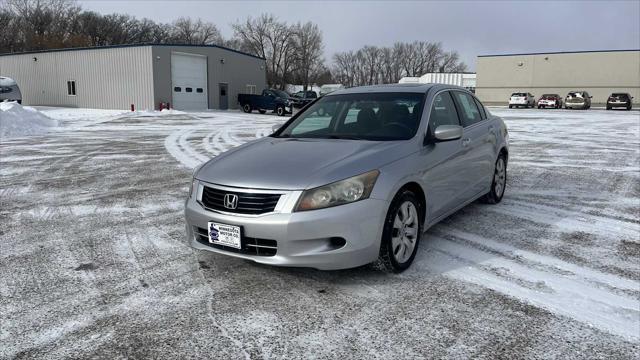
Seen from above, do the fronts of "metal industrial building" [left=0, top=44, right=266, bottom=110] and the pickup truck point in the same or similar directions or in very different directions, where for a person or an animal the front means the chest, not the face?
same or similar directions

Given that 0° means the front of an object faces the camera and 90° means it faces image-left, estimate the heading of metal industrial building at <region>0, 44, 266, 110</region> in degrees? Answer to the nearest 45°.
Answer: approximately 315°

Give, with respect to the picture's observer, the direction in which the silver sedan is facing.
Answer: facing the viewer and to the left of the viewer

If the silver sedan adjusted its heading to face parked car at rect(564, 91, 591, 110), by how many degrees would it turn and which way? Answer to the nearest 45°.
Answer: approximately 180°

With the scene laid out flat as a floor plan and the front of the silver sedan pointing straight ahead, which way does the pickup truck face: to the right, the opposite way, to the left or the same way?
to the left

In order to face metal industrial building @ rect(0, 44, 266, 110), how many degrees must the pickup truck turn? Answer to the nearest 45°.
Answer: approximately 135° to its right

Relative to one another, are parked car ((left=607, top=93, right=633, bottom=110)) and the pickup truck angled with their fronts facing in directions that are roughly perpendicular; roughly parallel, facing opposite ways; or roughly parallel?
roughly perpendicular

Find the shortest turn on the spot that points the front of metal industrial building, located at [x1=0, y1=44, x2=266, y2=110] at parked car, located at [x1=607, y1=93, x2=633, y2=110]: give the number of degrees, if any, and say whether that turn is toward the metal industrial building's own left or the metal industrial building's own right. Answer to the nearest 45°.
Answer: approximately 45° to the metal industrial building's own left

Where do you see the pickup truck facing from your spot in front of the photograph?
facing the viewer and to the right of the viewer

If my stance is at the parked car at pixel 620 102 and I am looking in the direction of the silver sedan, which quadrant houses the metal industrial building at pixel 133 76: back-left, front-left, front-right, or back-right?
front-right

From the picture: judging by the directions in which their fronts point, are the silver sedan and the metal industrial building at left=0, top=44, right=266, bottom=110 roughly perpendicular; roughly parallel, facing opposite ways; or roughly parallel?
roughly perpendicular
